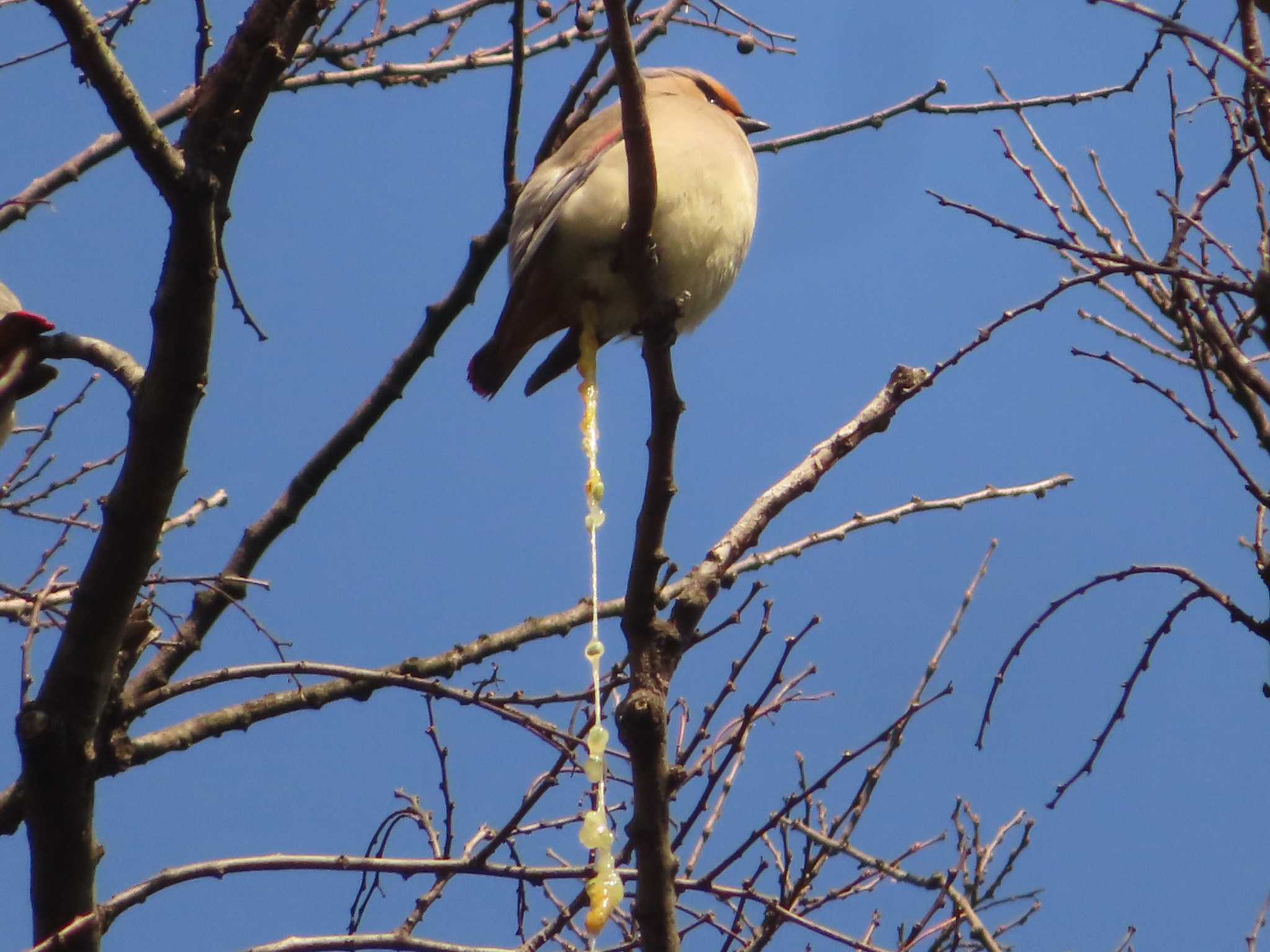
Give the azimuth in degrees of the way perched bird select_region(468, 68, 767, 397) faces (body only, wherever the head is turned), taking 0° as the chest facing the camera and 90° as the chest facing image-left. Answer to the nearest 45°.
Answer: approximately 270°

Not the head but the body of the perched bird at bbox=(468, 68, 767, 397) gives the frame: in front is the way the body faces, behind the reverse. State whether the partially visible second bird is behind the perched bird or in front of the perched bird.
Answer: behind
